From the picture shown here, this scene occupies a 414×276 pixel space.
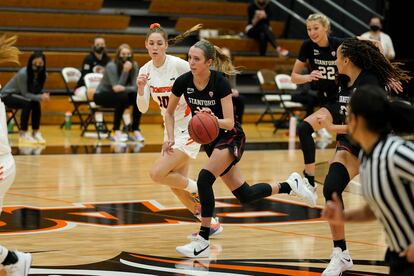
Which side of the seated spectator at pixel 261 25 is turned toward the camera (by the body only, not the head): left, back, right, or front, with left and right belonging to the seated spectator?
front

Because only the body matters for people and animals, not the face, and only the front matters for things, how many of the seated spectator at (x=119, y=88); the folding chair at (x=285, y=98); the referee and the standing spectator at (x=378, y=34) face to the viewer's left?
1

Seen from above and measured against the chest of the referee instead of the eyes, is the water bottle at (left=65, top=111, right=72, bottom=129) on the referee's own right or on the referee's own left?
on the referee's own right

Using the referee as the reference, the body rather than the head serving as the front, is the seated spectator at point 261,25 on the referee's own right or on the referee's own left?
on the referee's own right

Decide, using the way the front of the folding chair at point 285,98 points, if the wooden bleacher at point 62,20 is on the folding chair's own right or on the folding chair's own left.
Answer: on the folding chair's own right

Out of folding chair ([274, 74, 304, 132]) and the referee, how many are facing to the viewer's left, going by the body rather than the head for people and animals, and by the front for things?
1

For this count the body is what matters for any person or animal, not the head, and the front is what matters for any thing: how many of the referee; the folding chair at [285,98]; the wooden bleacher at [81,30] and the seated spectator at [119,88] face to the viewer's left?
1

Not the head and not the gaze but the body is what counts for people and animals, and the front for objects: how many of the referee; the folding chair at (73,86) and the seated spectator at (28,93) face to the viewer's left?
1

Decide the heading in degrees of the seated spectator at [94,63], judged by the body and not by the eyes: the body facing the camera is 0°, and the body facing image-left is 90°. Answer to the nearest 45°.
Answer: approximately 0°

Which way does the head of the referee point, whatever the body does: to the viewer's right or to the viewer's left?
to the viewer's left

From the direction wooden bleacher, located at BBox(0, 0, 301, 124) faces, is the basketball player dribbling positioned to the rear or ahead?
ahead

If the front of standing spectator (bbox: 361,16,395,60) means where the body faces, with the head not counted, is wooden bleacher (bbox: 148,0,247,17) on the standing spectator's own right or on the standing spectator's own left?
on the standing spectator's own right
